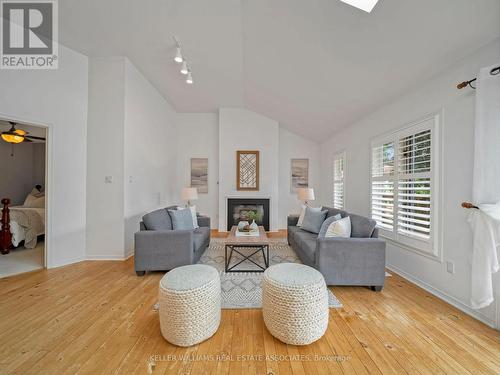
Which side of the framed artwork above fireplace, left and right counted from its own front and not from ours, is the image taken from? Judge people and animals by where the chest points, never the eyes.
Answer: front

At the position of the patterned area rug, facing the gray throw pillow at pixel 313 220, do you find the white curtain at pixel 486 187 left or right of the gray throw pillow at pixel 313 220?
right

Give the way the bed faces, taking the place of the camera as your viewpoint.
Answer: facing the viewer and to the left of the viewer

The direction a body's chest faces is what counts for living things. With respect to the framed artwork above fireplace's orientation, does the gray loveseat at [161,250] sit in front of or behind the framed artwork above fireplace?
in front

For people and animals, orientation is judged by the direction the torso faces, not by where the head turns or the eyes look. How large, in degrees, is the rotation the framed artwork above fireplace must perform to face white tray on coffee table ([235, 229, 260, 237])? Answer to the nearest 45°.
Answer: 0° — it already faces it

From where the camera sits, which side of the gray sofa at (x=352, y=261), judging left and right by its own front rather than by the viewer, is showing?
left

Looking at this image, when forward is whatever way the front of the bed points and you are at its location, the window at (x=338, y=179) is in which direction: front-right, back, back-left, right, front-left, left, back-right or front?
left

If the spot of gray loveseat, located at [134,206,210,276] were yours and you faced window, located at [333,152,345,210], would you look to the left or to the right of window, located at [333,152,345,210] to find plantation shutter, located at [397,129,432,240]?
right

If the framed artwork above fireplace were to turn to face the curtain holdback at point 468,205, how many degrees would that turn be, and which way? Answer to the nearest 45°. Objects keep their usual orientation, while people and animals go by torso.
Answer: approximately 45° to its left

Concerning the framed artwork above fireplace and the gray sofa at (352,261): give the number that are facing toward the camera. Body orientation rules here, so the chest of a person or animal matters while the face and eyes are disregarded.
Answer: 1

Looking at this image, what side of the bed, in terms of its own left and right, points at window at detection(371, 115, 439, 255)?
left

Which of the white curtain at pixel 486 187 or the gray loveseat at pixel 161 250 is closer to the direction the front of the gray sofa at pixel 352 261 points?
the gray loveseat
